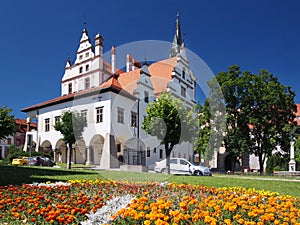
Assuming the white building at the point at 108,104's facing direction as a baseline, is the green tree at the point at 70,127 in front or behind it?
in front

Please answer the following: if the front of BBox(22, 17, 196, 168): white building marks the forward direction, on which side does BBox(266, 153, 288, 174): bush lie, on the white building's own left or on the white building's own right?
on the white building's own left

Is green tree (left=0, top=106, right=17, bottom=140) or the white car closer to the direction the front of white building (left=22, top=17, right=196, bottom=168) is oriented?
the green tree

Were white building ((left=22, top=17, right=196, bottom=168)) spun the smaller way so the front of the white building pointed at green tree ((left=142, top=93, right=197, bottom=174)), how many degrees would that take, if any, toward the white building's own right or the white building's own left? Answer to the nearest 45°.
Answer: approximately 45° to the white building's own left

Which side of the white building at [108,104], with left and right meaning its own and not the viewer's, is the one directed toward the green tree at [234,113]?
left

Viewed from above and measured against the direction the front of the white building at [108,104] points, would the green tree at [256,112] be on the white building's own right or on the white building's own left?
on the white building's own left

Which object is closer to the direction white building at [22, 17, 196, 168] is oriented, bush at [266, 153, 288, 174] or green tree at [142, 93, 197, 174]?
the green tree

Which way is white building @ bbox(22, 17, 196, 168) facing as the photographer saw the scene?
facing the viewer and to the left of the viewer

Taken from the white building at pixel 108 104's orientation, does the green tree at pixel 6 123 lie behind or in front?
in front
